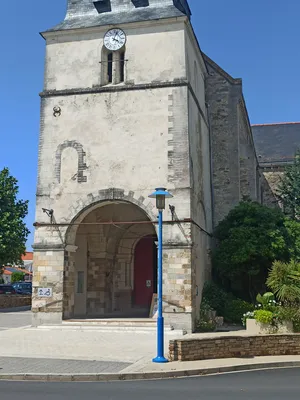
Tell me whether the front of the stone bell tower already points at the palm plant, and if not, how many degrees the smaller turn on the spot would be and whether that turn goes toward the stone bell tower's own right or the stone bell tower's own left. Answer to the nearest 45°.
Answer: approximately 45° to the stone bell tower's own left

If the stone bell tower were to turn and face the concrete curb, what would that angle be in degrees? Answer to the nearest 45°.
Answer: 0° — it already faces it

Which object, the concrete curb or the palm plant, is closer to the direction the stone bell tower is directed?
the concrete curb

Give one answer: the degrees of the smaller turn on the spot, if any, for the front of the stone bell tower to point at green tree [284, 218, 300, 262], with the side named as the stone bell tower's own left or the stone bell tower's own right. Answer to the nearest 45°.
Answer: approximately 90° to the stone bell tower's own left

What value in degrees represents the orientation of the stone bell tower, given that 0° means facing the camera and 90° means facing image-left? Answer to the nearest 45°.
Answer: approximately 0°

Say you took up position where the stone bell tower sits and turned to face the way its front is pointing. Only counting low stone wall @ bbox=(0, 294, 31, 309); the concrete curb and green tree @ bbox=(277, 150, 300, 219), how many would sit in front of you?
1

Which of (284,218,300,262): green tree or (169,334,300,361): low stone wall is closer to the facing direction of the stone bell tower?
the low stone wall
